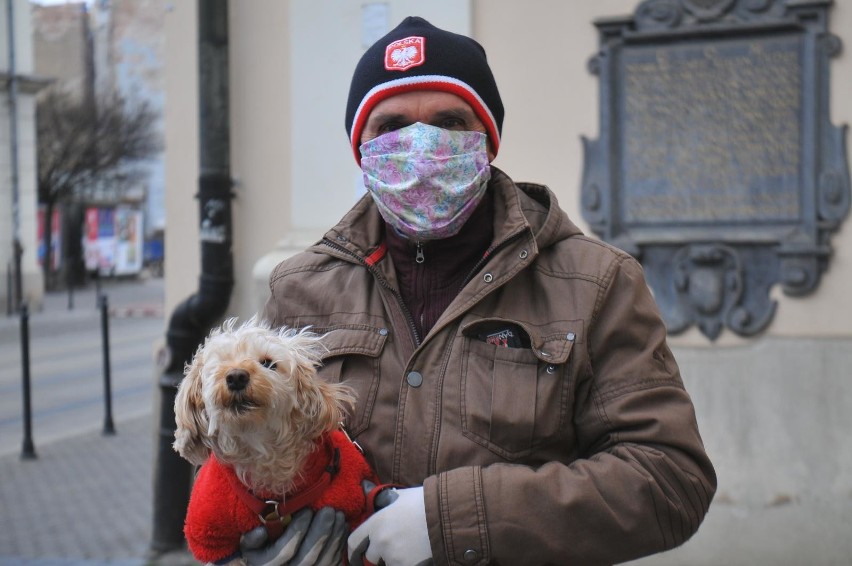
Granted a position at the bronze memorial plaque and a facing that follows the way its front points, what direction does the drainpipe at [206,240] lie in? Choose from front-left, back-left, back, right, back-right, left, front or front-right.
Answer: right

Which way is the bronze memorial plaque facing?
toward the camera

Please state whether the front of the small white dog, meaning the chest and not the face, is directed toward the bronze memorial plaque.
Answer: no

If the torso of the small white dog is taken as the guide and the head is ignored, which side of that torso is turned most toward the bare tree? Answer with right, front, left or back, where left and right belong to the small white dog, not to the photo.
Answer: back

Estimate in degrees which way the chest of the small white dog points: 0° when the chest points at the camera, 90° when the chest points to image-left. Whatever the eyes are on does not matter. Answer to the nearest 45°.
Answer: approximately 0°

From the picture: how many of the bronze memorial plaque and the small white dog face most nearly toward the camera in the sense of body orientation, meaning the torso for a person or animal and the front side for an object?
2

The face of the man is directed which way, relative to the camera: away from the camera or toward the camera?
toward the camera

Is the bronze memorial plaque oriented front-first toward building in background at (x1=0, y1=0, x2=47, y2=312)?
no

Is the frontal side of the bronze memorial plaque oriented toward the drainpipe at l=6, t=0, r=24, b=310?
no

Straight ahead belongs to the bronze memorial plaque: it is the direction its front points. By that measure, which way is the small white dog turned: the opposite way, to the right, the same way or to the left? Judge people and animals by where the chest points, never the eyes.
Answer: the same way

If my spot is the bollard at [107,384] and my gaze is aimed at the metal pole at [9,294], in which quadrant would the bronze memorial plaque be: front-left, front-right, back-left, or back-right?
back-right

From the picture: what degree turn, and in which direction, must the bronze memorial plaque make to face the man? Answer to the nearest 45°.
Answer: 0° — it already faces them

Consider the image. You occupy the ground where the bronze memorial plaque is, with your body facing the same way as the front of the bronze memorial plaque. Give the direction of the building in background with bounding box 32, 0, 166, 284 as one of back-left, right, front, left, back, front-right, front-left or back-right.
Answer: back-right
